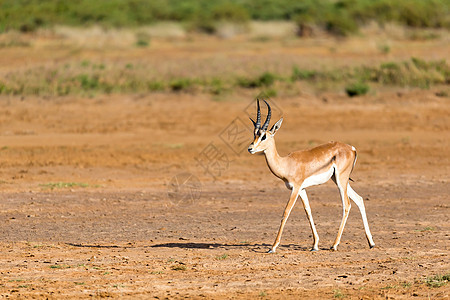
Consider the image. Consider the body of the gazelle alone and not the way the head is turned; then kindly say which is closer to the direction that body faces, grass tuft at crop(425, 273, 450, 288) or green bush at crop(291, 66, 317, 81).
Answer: the green bush

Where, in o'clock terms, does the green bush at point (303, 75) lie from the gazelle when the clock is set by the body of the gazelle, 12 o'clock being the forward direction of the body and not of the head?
The green bush is roughly at 3 o'clock from the gazelle.

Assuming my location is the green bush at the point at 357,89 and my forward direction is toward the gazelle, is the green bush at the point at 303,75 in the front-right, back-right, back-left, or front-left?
back-right

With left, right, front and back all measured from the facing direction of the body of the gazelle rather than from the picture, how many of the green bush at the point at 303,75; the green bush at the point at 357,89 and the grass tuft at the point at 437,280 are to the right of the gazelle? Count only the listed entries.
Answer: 2

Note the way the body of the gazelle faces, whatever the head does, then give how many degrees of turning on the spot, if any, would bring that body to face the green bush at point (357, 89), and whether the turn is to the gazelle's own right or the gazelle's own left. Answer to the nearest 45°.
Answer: approximately 90° to the gazelle's own right

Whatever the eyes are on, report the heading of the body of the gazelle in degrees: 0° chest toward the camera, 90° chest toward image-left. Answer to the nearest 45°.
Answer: approximately 90°

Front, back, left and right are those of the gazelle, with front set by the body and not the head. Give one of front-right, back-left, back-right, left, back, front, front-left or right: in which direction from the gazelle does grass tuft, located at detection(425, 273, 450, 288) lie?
back-left

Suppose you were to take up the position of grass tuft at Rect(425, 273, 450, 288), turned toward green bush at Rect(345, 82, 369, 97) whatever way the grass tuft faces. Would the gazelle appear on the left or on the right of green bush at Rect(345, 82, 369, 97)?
left

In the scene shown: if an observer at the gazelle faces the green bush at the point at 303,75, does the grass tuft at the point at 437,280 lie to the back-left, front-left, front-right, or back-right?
back-right
